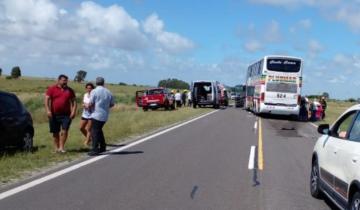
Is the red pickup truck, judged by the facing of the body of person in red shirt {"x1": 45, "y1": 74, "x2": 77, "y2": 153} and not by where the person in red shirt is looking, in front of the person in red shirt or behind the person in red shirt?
behind

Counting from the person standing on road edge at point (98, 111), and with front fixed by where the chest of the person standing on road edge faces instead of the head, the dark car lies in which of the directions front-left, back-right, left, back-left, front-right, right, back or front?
front-left

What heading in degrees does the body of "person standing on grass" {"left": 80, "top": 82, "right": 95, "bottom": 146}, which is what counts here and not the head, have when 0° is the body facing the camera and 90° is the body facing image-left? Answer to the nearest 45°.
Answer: approximately 315°

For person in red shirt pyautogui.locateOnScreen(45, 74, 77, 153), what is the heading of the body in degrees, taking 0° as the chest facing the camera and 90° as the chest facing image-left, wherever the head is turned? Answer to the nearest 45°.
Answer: approximately 0°
